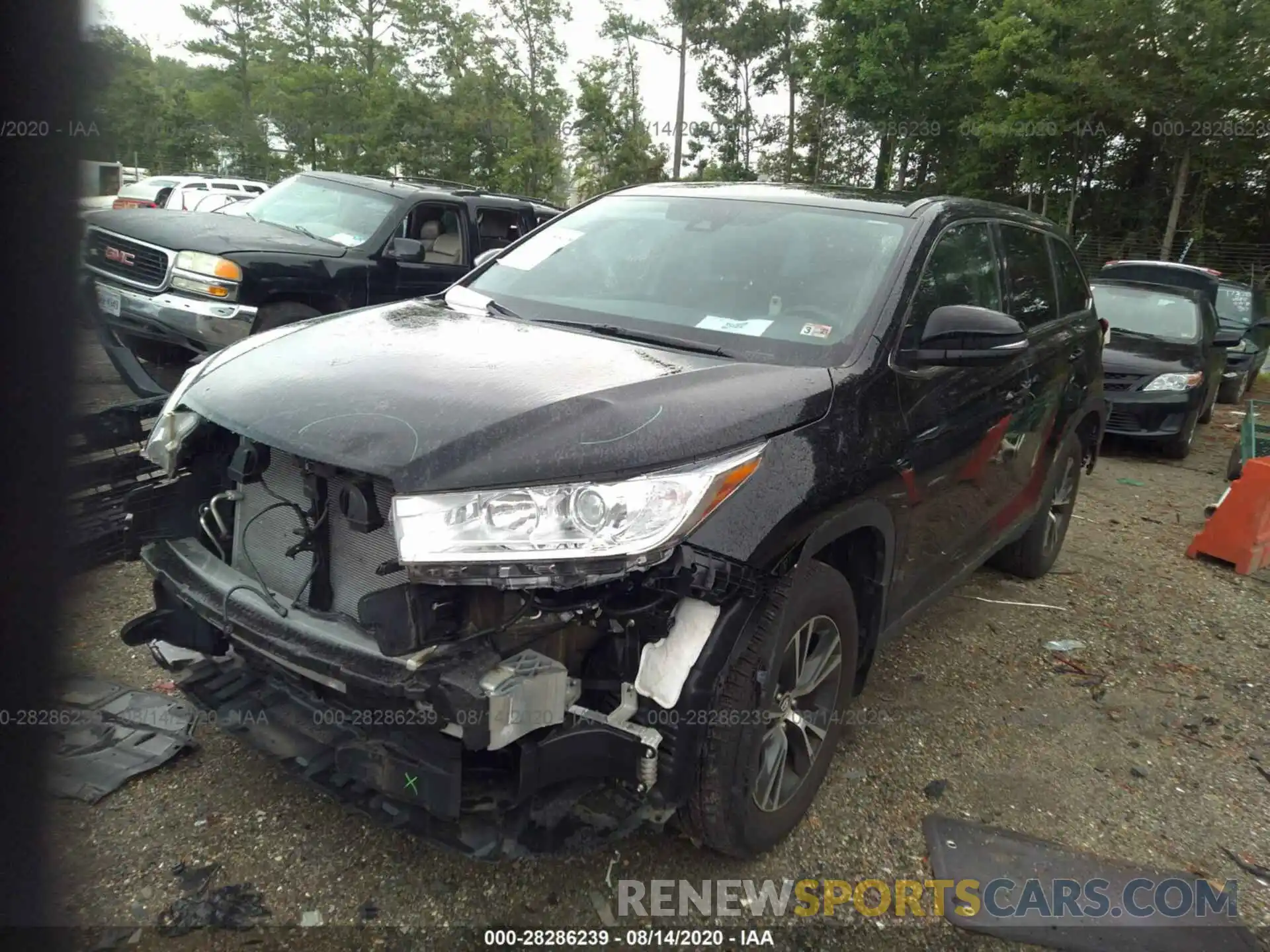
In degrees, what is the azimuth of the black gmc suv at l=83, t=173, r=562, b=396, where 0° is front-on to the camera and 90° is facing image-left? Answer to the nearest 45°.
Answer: approximately 45°

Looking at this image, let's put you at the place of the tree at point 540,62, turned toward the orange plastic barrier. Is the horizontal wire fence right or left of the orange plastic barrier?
left

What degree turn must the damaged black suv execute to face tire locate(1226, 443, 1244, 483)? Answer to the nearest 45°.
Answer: approximately 180°

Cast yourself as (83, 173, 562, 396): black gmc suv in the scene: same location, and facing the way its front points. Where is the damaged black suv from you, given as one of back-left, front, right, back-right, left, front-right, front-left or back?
front-left

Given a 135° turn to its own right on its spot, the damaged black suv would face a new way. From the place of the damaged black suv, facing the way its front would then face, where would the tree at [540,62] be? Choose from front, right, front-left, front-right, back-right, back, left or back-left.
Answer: front

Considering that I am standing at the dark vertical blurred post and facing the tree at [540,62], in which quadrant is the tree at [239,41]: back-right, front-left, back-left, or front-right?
front-left

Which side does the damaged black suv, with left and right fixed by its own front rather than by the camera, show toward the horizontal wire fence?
back

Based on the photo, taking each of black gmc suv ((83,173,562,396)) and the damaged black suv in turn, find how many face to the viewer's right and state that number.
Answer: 0

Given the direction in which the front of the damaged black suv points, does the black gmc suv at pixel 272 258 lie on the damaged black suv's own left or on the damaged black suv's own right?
on the damaged black suv's own right

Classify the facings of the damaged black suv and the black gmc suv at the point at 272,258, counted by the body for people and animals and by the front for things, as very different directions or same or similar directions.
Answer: same or similar directions

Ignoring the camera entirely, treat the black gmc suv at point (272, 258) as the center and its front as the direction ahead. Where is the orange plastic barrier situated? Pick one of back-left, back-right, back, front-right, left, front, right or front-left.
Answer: left

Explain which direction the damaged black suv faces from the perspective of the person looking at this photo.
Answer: facing the viewer and to the left of the viewer

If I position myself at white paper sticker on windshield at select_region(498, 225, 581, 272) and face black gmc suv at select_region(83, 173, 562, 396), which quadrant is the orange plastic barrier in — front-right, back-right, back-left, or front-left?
back-right

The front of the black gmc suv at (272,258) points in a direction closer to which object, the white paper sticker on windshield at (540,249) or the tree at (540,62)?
the white paper sticker on windshield
